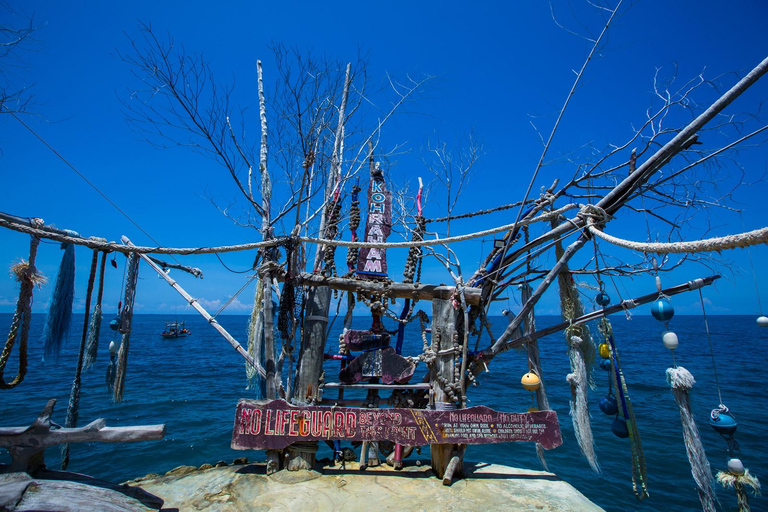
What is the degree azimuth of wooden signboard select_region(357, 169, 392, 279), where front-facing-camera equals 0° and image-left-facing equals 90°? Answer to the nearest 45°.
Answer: approximately 0°

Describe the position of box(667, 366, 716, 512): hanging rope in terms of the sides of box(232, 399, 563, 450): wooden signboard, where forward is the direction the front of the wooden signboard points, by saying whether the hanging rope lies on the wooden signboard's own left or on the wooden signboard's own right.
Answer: on the wooden signboard's own left

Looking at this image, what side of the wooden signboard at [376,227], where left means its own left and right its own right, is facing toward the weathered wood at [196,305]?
right

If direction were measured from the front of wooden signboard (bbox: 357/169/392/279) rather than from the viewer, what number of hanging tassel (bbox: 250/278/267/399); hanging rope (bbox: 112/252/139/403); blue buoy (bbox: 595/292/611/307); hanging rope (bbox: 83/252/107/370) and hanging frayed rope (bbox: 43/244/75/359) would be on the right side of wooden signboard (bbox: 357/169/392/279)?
4

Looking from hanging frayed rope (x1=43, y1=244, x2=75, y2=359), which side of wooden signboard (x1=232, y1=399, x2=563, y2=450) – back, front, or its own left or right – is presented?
right

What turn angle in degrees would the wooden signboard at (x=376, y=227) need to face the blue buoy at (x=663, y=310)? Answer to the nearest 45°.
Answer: approximately 45° to its left

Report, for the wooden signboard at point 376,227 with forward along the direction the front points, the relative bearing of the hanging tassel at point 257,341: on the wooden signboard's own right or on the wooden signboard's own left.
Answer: on the wooden signboard's own right

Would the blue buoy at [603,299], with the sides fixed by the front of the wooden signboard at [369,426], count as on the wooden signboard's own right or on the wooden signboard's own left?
on the wooden signboard's own left

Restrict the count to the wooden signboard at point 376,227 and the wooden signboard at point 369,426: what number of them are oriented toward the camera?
2

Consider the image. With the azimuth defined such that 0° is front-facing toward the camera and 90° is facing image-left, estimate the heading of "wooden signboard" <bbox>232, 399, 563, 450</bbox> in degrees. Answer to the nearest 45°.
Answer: approximately 0°
